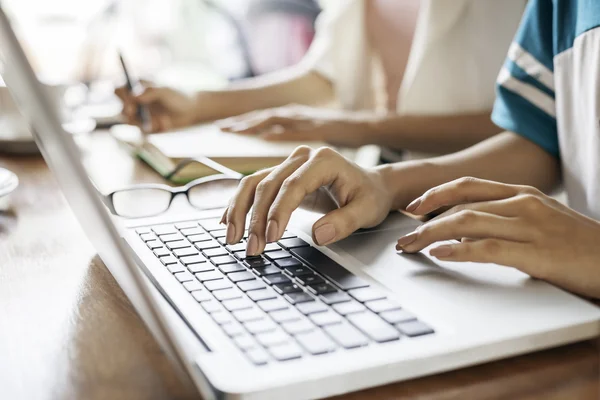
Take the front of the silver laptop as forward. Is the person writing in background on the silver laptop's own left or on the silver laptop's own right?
on the silver laptop's own left

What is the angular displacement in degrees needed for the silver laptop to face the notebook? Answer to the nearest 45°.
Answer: approximately 90° to its left

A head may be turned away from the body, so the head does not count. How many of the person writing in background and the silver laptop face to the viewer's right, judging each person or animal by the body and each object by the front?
1

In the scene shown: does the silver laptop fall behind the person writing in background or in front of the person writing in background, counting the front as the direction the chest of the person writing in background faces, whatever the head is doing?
in front

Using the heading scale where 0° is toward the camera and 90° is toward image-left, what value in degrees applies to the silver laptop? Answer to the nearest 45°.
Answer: approximately 270°

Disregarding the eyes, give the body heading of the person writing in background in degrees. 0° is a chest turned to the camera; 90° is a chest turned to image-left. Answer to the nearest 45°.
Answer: approximately 45°

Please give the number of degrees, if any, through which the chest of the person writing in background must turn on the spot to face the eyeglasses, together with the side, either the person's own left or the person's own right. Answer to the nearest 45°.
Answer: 0° — they already face it
